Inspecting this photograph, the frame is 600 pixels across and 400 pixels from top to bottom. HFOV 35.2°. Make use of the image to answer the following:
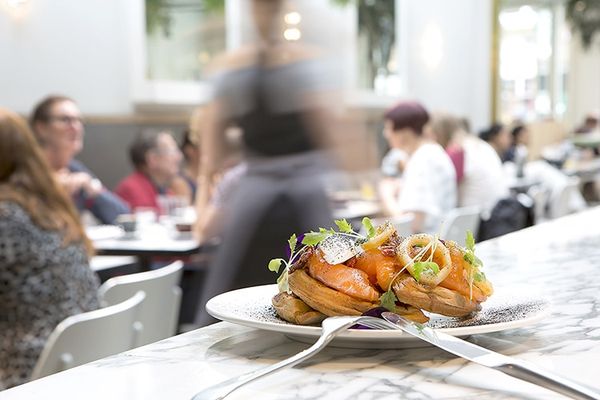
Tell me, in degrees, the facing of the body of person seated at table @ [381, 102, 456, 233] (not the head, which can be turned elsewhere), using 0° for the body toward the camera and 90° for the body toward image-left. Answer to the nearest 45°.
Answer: approximately 90°

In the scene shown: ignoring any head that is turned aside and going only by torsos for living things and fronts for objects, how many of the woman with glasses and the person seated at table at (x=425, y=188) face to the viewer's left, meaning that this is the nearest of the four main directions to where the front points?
1

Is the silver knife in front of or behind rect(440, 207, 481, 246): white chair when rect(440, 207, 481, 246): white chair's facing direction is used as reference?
behind

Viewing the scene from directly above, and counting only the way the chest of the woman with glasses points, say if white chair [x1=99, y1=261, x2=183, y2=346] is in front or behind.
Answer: in front

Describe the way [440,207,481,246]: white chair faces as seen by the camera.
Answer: facing away from the viewer and to the left of the viewer

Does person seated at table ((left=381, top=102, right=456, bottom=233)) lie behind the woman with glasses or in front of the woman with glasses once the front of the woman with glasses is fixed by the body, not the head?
in front

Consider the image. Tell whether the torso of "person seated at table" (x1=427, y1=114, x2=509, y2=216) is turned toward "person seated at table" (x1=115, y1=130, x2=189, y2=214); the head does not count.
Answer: yes

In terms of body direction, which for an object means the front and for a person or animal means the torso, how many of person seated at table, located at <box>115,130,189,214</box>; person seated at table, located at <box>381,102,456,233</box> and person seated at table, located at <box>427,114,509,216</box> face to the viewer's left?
2

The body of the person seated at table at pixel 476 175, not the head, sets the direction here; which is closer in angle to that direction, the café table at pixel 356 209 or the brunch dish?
the café table

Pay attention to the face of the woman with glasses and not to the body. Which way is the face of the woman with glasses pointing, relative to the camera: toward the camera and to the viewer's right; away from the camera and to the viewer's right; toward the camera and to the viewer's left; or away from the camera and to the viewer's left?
toward the camera and to the viewer's right

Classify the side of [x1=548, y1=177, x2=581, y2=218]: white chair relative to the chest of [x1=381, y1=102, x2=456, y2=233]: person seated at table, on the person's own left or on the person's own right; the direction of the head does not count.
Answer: on the person's own right

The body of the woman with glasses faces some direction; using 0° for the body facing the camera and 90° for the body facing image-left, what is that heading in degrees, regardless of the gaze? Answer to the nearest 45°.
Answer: approximately 315°

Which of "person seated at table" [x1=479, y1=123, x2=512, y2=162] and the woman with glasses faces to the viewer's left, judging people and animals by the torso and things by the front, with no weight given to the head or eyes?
the person seated at table

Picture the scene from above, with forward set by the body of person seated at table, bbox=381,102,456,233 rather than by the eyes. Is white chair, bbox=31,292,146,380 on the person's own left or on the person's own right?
on the person's own left
